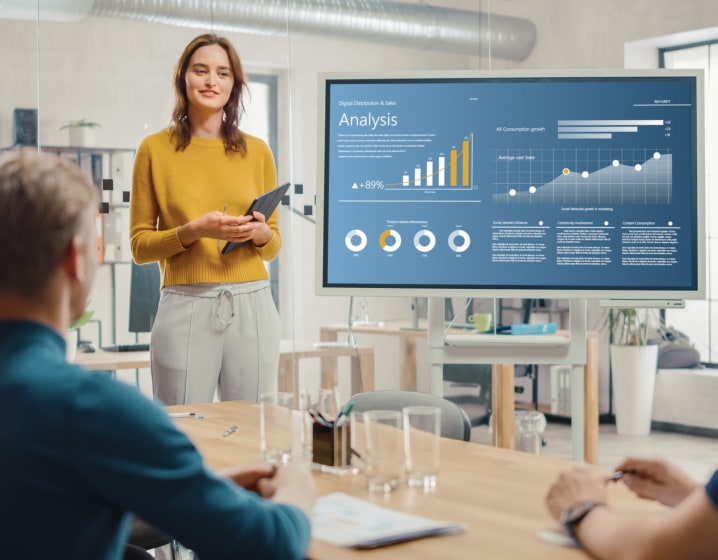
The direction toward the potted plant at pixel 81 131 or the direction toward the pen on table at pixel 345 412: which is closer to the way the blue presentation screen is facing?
the pen on table

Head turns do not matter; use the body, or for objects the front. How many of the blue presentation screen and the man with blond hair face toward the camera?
1

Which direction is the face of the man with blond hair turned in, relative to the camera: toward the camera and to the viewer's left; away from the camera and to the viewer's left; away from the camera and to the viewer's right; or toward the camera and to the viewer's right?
away from the camera and to the viewer's right

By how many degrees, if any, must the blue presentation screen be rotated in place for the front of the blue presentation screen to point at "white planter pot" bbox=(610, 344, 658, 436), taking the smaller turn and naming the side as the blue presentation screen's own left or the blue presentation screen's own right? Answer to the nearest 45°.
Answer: approximately 180°

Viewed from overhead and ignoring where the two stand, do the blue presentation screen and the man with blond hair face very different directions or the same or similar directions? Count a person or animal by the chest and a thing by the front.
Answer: very different directions

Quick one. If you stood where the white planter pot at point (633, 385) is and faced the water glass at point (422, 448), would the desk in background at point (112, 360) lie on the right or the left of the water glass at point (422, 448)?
right

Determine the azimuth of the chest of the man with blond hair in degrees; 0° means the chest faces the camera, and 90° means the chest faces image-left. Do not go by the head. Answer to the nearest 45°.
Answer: approximately 225°
